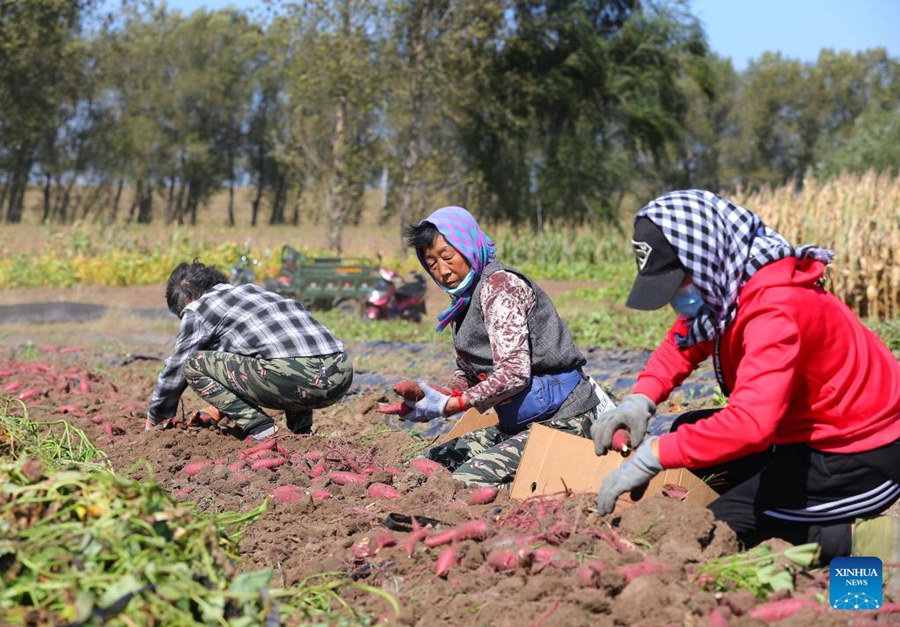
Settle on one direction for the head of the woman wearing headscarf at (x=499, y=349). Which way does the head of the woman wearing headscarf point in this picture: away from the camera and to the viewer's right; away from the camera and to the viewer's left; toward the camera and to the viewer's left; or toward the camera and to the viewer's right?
toward the camera and to the viewer's left

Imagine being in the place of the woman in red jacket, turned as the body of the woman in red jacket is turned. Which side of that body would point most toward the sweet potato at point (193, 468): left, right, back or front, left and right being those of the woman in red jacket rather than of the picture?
front

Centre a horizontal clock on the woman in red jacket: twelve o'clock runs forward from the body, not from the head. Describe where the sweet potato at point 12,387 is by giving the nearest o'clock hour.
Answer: The sweet potato is roughly at 1 o'clock from the woman in red jacket.

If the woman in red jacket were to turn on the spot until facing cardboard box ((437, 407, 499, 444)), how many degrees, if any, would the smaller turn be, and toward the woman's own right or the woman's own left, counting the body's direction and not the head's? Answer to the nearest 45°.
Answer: approximately 45° to the woman's own right

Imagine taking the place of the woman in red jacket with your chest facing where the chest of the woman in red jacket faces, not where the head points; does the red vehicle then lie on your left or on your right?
on your right

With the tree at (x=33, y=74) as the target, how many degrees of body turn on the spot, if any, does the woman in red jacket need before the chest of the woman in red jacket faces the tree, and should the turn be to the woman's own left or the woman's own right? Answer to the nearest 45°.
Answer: approximately 45° to the woman's own right

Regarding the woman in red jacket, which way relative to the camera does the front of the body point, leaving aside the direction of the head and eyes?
to the viewer's left

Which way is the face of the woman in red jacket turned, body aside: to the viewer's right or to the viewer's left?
to the viewer's left

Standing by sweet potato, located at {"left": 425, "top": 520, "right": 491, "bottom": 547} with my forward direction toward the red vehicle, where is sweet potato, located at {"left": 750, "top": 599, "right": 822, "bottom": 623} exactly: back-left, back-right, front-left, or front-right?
back-right

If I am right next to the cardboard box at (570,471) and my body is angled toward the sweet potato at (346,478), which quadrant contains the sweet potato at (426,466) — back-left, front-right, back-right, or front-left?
front-right

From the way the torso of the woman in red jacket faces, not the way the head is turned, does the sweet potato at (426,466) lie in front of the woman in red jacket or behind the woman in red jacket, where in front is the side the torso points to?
in front

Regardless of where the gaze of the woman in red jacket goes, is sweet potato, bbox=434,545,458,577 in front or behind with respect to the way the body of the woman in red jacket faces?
in front
